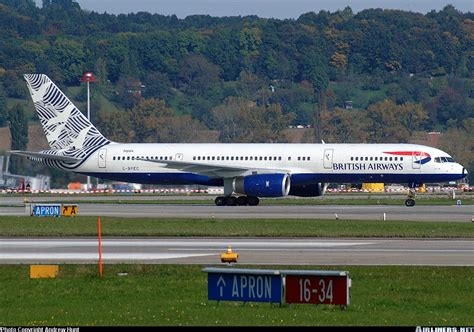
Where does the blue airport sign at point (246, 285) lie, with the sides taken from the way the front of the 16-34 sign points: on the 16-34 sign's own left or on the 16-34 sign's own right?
on the 16-34 sign's own right

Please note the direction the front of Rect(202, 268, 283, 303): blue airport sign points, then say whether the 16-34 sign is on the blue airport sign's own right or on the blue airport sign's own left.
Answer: on the blue airport sign's own left

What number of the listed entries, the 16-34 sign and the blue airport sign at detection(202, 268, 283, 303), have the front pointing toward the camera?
2

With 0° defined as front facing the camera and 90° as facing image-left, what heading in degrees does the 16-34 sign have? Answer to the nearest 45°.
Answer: approximately 0°
